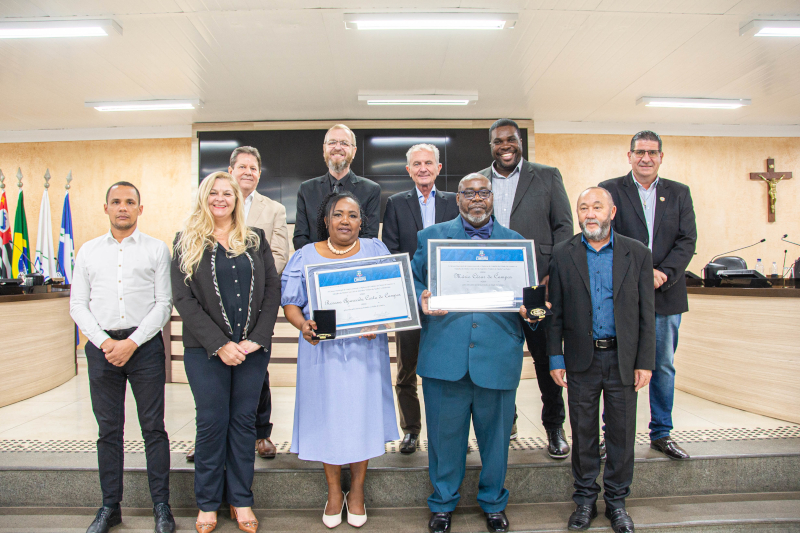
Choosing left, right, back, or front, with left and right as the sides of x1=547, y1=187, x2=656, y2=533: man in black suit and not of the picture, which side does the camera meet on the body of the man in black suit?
front

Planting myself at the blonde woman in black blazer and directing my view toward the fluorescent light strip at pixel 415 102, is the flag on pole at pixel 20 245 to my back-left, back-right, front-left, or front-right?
front-left

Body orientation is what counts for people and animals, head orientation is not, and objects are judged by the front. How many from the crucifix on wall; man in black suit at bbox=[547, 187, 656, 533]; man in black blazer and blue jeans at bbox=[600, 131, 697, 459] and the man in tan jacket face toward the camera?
4

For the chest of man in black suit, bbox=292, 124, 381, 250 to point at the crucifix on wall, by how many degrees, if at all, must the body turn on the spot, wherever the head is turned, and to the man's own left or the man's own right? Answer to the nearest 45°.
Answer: approximately 135° to the man's own left

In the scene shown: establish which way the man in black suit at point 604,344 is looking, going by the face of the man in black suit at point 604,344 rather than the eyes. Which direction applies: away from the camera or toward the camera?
toward the camera

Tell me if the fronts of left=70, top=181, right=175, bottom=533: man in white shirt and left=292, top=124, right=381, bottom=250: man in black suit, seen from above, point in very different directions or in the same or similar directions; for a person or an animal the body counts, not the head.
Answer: same or similar directions

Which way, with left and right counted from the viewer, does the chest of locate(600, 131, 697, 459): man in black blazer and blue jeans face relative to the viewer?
facing the viewer

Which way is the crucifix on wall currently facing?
toward the camera

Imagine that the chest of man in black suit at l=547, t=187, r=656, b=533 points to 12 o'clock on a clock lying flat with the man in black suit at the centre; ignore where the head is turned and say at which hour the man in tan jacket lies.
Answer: The man in tan jacket is roughly at 3 o'clock from the man in black suit.

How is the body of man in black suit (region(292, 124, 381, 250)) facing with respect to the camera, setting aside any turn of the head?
toward the camera
